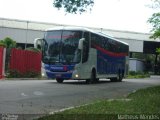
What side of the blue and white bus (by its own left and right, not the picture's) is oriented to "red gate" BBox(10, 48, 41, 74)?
right

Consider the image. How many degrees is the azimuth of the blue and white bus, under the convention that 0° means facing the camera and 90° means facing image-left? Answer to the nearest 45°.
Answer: approximately 45°

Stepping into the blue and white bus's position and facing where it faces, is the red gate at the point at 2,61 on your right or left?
on your right
